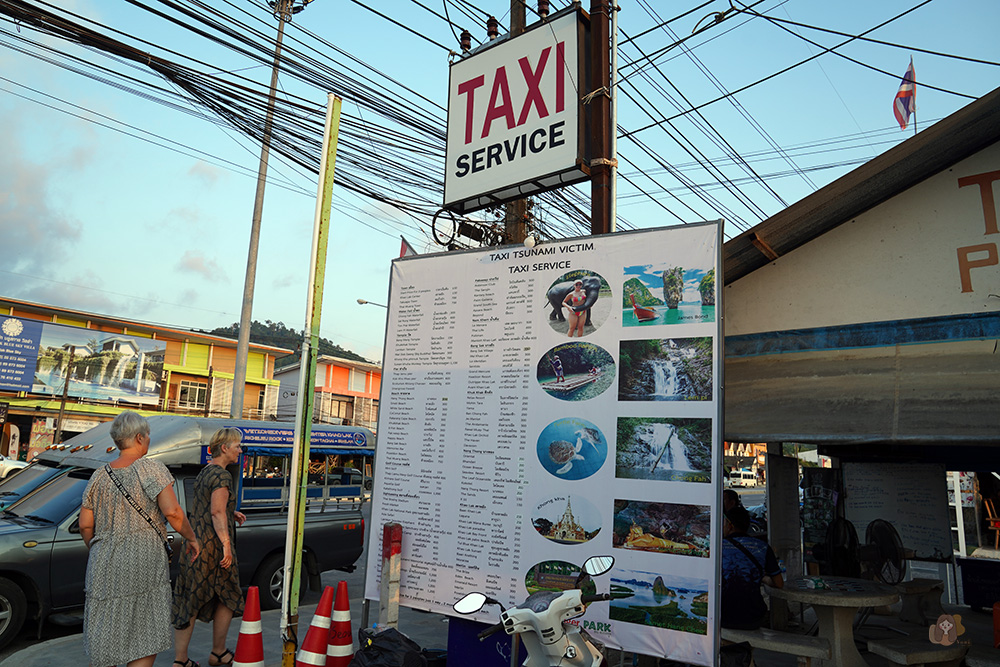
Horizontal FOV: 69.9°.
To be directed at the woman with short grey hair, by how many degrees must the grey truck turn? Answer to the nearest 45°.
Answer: approximately 45° to its left

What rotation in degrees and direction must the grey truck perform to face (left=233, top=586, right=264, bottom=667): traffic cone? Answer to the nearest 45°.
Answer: approximately 45° to its left

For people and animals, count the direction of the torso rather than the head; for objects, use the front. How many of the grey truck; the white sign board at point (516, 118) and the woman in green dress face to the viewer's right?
1

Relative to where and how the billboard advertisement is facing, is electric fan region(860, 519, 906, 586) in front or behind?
in front

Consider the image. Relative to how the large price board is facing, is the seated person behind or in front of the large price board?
behind

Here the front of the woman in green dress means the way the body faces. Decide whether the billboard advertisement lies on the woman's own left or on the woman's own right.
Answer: on the woman's own left

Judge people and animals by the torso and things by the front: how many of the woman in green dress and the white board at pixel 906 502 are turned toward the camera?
1

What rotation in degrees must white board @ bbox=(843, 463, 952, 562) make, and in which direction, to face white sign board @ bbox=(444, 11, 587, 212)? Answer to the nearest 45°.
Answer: approximately 45° to its right

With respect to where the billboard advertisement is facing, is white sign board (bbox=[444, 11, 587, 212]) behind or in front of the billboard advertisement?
in front
